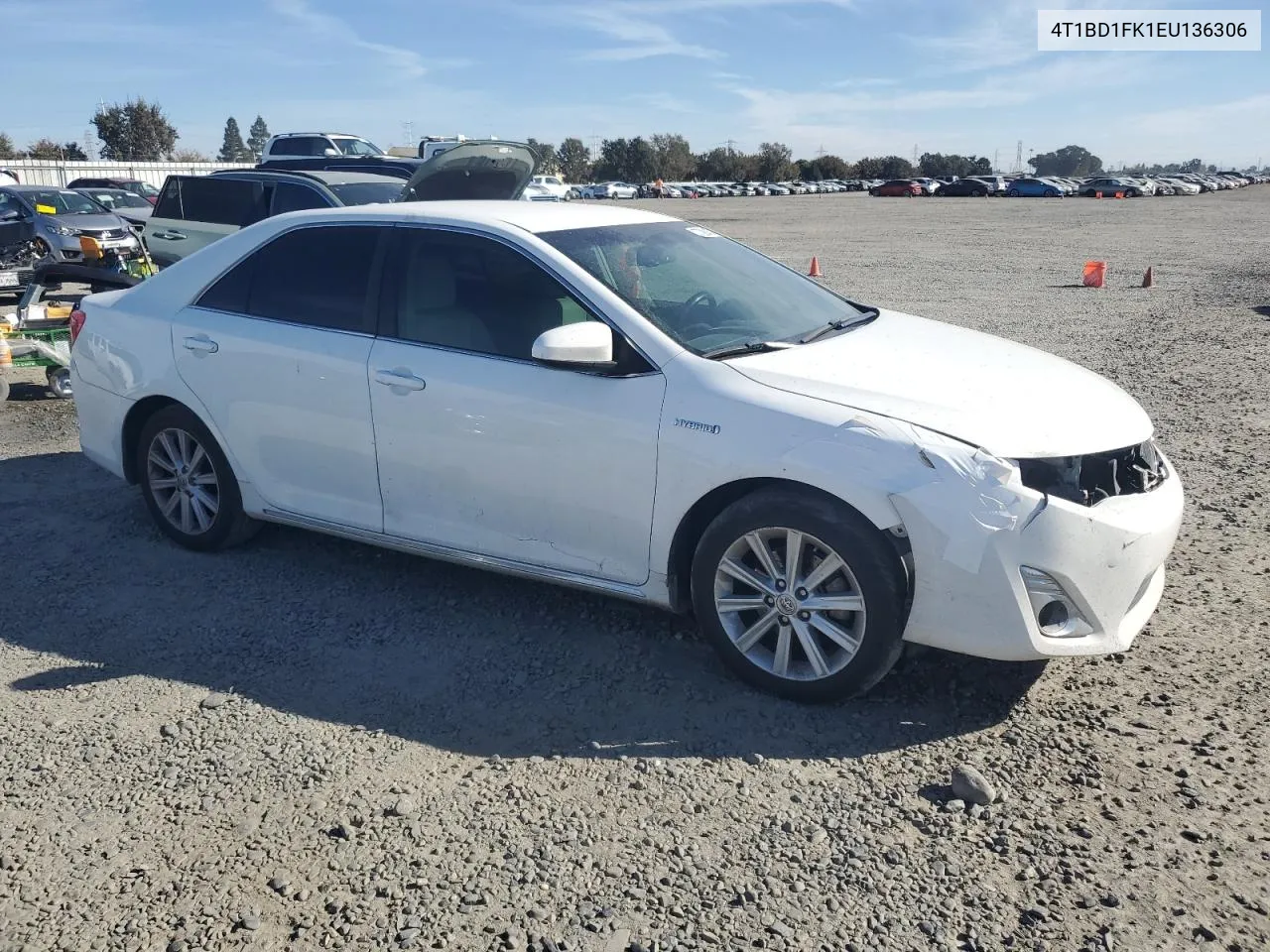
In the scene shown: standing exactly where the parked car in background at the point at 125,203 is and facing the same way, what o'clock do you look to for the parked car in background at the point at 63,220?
the parked car in background at the point at 63,220 is roughly at 2 o'clock from the parked car in background at the point at 125,203.

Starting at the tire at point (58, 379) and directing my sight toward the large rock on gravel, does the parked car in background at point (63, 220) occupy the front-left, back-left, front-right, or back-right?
back-left

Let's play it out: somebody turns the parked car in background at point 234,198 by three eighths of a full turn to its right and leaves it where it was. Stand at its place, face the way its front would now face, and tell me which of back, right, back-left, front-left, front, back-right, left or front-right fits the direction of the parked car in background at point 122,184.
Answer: right

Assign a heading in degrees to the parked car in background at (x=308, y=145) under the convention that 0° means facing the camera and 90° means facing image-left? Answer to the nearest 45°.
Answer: approximately 315°

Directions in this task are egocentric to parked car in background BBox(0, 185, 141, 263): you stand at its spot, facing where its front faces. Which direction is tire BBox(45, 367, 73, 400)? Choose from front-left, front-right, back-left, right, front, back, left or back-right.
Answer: front-right

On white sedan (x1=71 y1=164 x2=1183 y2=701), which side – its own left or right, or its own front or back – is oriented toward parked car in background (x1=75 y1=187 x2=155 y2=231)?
back

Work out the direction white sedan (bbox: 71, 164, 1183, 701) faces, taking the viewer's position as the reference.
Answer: facing the viewer and to the right of the viewer

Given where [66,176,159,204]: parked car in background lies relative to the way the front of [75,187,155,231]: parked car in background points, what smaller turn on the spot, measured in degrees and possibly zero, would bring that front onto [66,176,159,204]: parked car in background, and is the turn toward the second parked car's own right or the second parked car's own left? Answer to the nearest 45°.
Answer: approximately 135° to the second parked car's own left
